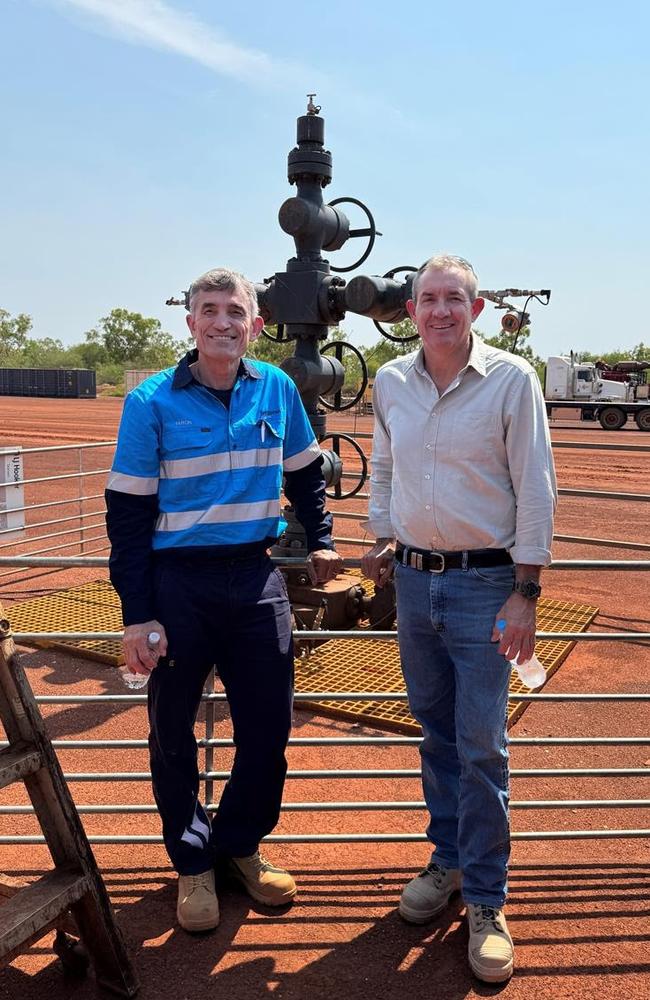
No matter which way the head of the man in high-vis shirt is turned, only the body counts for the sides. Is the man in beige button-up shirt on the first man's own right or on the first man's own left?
on the first man's own left

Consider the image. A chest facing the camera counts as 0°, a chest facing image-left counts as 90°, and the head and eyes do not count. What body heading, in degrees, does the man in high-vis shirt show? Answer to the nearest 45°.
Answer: approximately 0°
